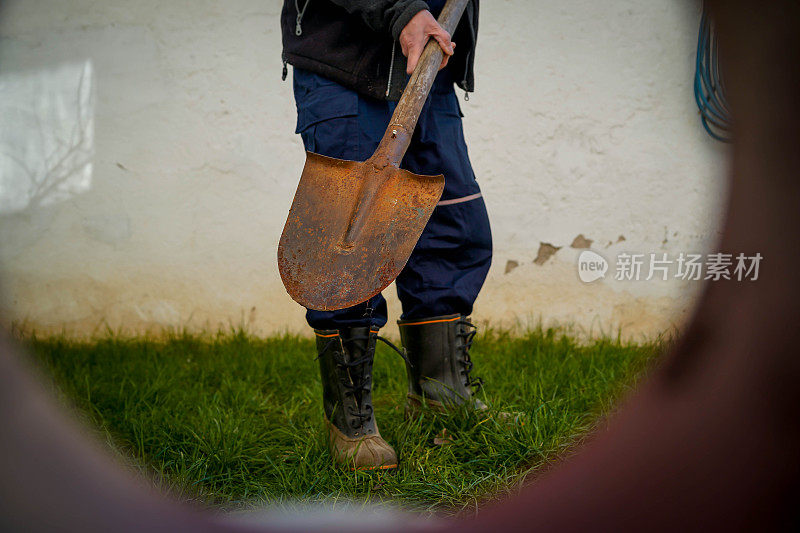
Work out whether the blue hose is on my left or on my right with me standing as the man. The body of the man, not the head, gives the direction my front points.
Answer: on my left

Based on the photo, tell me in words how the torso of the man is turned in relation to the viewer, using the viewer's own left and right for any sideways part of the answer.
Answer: facing the viewer and to the right of the viewer
